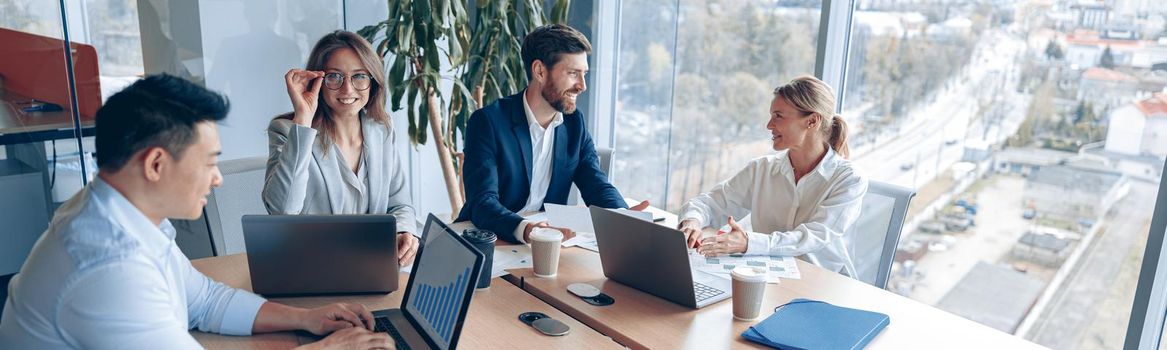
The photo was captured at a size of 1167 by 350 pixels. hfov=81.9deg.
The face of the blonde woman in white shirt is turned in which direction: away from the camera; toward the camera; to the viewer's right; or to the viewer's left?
to the viewer's left

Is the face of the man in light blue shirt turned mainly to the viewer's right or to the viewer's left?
to the viewer's right

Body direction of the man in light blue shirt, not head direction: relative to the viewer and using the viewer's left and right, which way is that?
facing to the right of the viewer

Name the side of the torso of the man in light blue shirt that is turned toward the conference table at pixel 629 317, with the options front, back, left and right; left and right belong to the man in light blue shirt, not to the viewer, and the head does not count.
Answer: front

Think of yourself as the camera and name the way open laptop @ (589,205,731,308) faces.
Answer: facing away from the viewer and to the right of the viewer

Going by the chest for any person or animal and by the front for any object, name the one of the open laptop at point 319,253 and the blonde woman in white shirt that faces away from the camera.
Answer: the open laptop

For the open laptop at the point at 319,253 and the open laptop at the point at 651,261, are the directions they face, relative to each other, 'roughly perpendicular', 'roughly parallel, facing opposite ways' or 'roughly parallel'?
roughly perpendicular

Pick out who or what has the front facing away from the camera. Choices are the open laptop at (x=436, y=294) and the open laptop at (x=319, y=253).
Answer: the open laptop at (x=319, y=253)

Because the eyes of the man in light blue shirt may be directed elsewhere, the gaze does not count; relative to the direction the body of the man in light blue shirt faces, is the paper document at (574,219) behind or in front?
in front

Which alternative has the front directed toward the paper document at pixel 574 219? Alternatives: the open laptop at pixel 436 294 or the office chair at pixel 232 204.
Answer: the office chair

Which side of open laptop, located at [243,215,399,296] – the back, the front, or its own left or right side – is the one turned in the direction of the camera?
back

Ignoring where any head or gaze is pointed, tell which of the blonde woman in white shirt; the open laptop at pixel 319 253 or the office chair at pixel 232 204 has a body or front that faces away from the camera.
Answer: the open laptop

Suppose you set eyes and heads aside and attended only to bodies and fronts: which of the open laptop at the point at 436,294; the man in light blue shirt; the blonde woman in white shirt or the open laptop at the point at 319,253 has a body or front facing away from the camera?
the open laptop at the point at 319,253

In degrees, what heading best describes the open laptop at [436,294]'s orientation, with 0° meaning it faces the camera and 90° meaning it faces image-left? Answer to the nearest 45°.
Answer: approximately 45°
